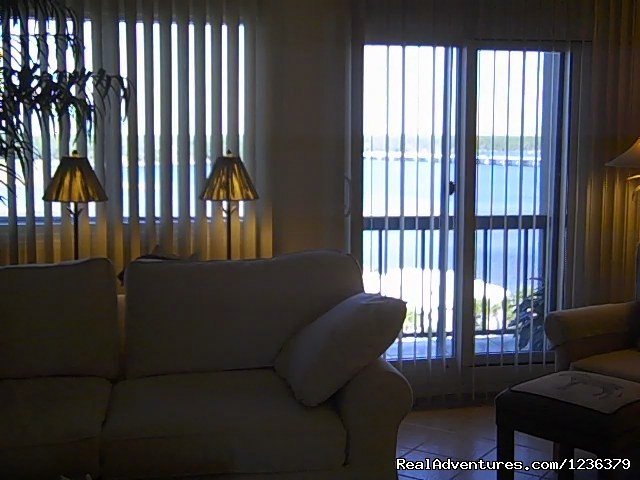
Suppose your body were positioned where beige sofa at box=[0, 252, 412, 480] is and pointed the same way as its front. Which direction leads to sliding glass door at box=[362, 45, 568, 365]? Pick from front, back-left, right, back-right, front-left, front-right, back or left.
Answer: back-left

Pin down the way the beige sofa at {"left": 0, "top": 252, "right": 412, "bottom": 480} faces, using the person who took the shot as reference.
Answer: facing the viewer

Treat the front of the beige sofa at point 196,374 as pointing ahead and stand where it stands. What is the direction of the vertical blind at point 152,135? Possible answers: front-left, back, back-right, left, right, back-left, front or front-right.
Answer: back

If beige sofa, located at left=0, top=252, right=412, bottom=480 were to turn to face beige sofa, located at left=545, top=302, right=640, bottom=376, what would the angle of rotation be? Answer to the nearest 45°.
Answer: approximately 90° to its left

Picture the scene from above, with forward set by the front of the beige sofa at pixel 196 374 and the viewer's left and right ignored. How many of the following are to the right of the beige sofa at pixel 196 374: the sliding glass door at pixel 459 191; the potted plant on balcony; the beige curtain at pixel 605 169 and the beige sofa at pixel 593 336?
0

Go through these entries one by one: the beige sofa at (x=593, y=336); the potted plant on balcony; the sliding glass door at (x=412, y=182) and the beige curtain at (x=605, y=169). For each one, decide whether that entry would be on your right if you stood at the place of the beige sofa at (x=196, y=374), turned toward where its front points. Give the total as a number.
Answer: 0

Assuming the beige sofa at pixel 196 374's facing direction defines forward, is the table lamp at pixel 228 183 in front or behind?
behind

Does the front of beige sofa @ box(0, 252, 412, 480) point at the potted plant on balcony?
no

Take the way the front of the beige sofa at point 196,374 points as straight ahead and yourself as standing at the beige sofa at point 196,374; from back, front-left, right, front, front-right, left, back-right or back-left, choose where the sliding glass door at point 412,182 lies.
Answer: back-left

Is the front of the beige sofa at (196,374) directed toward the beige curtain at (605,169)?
no
